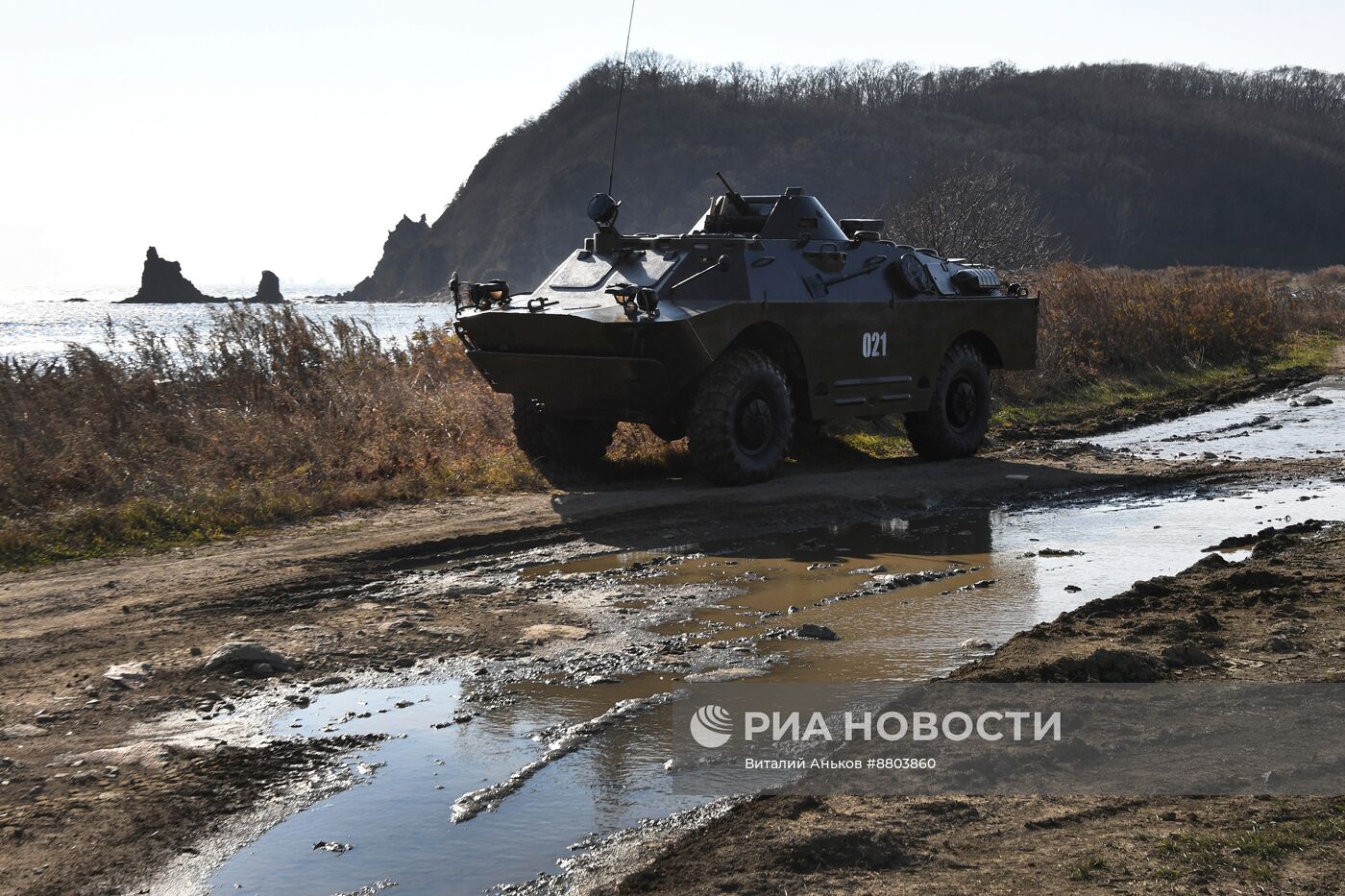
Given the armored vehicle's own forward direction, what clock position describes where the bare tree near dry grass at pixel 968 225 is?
The bare tree near dry grass is roughly at 5 o'clock from the armored vehicle.

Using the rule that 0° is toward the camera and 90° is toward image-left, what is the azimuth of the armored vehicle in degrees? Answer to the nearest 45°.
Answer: approximately 45°
